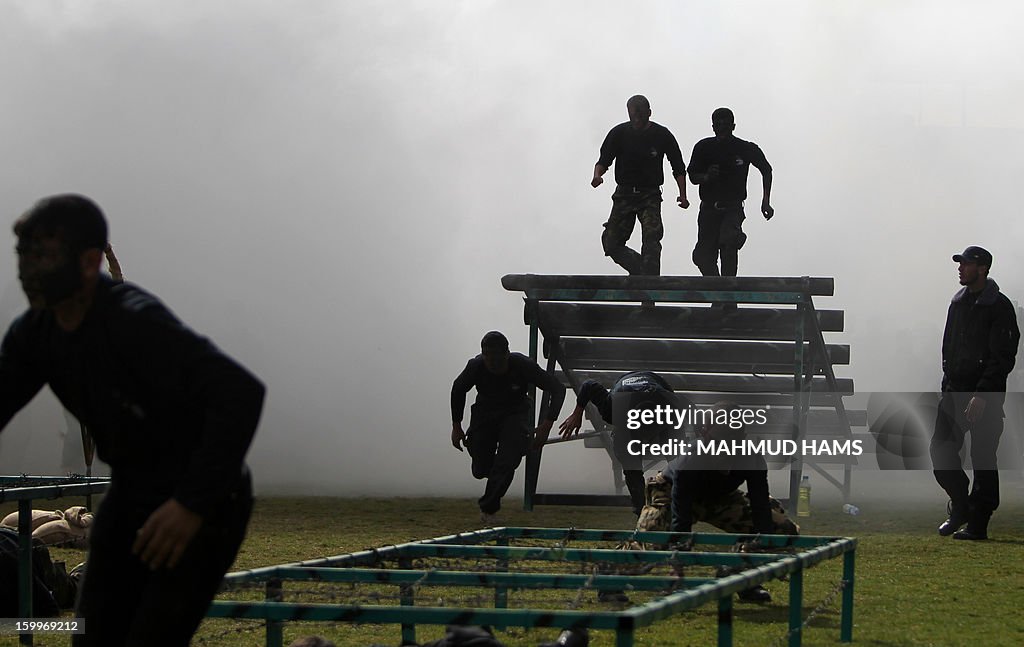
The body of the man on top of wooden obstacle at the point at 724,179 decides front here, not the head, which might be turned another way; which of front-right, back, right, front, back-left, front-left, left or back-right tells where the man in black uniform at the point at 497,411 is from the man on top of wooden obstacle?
front-right

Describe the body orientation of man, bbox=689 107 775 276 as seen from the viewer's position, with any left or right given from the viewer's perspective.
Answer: facing the viewer

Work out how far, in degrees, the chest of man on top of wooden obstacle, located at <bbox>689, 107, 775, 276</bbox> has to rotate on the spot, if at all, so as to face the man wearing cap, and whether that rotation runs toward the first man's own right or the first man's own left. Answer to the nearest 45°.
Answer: approximately 45° to the first man's own left

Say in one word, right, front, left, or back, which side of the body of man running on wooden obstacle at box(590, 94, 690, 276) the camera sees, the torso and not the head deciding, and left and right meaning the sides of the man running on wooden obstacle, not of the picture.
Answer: front

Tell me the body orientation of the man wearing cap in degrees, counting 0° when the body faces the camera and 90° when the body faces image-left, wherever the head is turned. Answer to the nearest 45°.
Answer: approximately 45°

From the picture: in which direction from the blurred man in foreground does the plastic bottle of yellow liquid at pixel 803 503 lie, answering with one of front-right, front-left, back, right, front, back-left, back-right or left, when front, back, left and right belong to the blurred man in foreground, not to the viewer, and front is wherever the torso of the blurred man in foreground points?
back

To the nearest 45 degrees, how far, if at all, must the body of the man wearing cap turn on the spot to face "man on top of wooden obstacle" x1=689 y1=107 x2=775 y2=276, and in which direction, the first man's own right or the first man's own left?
approximately 90° to the first man's own right

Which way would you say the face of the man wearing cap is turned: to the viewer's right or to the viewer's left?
to the viewer's left

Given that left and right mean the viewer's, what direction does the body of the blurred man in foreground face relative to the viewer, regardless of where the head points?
facing the viewer and to the left of the viewer

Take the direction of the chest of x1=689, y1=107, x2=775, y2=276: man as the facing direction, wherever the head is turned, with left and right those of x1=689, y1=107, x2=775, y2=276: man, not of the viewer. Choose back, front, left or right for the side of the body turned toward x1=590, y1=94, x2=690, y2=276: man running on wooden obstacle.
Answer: right

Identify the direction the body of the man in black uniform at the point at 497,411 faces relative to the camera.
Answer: toward the camera

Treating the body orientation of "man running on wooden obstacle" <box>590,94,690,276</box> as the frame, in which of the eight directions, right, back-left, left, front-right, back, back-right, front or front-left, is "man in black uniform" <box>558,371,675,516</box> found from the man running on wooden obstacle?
front

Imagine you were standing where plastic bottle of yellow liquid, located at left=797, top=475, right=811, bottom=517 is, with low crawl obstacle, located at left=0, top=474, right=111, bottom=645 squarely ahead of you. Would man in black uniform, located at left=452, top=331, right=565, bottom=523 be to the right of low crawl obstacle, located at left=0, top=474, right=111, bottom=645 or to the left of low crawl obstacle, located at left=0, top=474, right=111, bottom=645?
right

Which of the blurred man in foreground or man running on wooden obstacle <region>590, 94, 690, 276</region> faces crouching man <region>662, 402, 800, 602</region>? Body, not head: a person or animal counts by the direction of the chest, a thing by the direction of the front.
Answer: the man running on wooden obstacle

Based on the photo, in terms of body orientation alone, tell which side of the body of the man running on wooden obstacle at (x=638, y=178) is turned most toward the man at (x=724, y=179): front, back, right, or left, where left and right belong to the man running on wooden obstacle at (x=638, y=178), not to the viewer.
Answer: left
